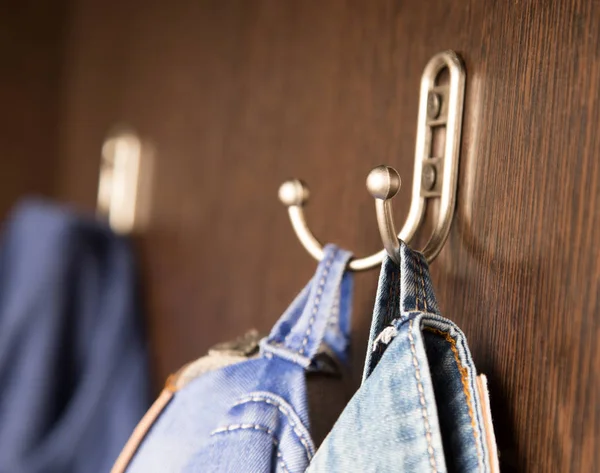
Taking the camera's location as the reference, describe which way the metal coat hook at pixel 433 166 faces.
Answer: facing the viewer and to the left of the viewer
